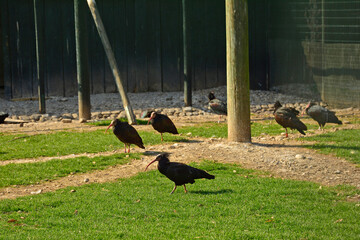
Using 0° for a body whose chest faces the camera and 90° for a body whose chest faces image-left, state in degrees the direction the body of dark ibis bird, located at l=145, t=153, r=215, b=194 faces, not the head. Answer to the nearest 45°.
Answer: approximately 90°

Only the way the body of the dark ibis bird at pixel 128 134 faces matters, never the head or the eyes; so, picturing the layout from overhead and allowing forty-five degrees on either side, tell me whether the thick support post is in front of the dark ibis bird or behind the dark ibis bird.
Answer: behind

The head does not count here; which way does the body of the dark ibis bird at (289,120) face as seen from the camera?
to the viewer's left

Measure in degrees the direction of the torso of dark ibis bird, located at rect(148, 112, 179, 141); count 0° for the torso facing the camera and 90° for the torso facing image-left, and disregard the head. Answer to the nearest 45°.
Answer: approximately 90°

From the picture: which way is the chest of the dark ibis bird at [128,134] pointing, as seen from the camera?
to the viewer's left

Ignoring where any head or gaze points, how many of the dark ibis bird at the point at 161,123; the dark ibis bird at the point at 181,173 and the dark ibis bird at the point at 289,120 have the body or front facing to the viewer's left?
3

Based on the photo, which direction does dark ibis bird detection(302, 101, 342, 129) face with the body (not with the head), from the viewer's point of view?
to the viewer's left

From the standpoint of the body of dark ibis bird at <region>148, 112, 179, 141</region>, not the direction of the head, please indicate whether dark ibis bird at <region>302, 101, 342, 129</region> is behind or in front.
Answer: behind
